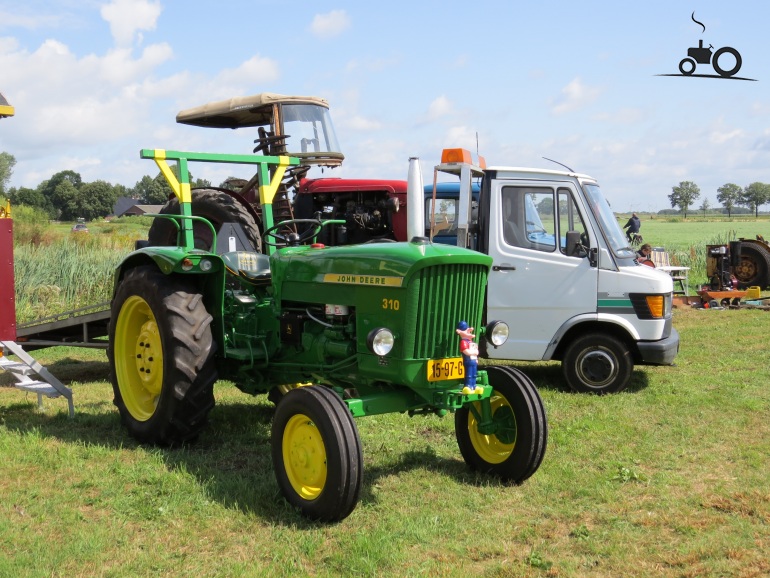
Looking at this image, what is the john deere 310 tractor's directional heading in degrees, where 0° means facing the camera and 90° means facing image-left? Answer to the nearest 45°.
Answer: approximately 315°
